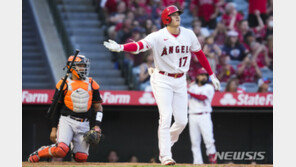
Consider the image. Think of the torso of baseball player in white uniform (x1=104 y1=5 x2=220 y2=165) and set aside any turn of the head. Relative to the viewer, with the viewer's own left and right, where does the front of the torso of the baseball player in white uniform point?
facing the viewer and to the right of the viewer

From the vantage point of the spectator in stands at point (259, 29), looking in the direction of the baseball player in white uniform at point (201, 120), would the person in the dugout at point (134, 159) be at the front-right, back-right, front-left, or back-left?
front-right

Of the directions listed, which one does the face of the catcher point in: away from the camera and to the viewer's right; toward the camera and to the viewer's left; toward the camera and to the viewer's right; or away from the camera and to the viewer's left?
toward the camera and to the viewer's right

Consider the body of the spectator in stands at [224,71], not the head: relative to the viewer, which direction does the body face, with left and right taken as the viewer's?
facing the viewer

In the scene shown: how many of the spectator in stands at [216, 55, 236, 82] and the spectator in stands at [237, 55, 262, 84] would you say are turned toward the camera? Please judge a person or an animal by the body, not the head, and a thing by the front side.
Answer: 2

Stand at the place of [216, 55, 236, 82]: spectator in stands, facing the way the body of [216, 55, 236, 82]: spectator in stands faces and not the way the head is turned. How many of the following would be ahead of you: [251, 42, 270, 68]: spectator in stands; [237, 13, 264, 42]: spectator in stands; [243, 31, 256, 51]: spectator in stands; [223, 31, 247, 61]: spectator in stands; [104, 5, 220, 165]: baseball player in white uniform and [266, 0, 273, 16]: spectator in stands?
1

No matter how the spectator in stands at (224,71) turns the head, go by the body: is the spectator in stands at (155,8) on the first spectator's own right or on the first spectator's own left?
on the first spectator's own right

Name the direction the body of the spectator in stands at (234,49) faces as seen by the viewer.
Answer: toward the camera

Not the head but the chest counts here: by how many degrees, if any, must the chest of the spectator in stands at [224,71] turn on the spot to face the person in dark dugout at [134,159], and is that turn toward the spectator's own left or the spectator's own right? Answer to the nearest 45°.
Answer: approximately 45° to the spectator's own right

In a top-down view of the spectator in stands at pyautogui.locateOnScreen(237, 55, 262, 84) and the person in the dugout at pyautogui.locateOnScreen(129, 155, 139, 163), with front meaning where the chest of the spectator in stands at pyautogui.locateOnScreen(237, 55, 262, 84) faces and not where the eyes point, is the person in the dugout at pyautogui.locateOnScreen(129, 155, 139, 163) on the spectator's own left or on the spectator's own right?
on the spectator's own right

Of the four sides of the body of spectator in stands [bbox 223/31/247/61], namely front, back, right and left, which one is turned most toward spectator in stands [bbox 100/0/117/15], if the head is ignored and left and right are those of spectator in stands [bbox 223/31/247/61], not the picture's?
right

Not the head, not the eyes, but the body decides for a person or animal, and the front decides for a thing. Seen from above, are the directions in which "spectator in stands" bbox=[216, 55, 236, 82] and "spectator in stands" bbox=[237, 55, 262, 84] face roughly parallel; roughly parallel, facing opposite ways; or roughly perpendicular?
roughly parallel

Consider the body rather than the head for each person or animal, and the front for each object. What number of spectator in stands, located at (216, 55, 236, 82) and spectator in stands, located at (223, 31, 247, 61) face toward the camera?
2

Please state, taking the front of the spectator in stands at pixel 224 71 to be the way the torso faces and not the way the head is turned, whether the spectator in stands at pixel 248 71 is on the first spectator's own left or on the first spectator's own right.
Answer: on the first spectator's own left

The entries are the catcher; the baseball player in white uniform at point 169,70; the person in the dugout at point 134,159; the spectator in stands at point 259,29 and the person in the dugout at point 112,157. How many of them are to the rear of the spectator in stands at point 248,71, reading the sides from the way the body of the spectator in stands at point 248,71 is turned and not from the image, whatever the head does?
1

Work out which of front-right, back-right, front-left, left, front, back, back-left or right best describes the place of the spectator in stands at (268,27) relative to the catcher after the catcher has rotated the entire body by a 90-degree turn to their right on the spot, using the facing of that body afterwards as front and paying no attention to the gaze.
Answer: back

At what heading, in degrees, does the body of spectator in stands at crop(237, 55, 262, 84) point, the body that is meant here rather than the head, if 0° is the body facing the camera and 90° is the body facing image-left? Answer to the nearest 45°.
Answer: approximately 0°
